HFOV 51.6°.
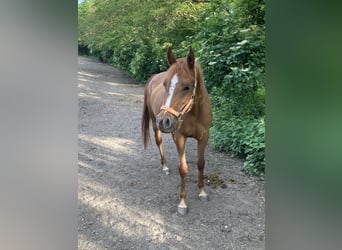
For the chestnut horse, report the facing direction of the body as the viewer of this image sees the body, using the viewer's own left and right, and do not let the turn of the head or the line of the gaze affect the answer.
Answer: facing the viewer and to the right of the viewer

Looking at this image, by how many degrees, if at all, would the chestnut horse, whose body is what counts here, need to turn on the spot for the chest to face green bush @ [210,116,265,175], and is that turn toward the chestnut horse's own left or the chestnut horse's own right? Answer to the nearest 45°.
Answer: approximately 90° to the chestnut horse's own left
